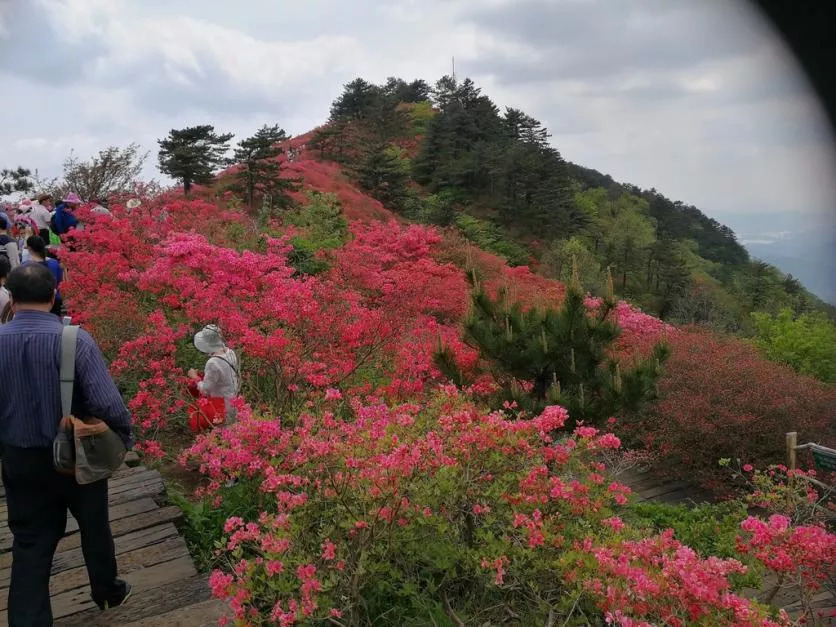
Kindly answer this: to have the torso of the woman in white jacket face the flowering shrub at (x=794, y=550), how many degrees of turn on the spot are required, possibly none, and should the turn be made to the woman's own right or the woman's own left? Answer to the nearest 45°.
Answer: approximately 135° to the woman's own left

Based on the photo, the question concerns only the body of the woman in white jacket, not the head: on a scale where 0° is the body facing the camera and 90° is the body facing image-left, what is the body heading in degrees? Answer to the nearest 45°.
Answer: approximately 90°

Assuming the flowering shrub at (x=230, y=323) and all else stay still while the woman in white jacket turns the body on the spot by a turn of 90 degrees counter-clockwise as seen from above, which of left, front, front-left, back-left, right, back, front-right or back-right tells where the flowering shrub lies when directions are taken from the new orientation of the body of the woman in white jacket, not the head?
back

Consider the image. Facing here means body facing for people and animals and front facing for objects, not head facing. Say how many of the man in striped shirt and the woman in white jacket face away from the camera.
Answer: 1

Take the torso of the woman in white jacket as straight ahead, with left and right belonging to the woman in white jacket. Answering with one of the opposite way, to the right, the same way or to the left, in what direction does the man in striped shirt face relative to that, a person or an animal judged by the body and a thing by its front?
to the right

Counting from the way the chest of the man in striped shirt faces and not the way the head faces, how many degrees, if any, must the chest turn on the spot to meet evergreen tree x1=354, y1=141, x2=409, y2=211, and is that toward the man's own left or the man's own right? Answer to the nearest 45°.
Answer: approximately 45° to the man's own right

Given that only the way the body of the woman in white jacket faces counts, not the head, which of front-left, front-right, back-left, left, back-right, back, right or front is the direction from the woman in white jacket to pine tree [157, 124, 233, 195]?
right

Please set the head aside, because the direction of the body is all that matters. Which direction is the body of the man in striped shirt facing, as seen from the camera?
away from the camera

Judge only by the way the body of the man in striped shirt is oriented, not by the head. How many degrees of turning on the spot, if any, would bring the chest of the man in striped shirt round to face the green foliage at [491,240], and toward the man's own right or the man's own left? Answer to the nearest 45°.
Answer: approximately 45° to the man's own right

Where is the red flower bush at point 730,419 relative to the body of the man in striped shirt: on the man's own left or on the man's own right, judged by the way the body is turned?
on the man's own right

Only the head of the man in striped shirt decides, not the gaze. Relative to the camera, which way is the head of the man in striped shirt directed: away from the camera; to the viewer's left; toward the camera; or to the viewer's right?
away from the camera

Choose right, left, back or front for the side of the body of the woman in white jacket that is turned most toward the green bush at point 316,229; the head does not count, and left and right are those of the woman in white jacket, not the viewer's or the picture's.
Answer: right
